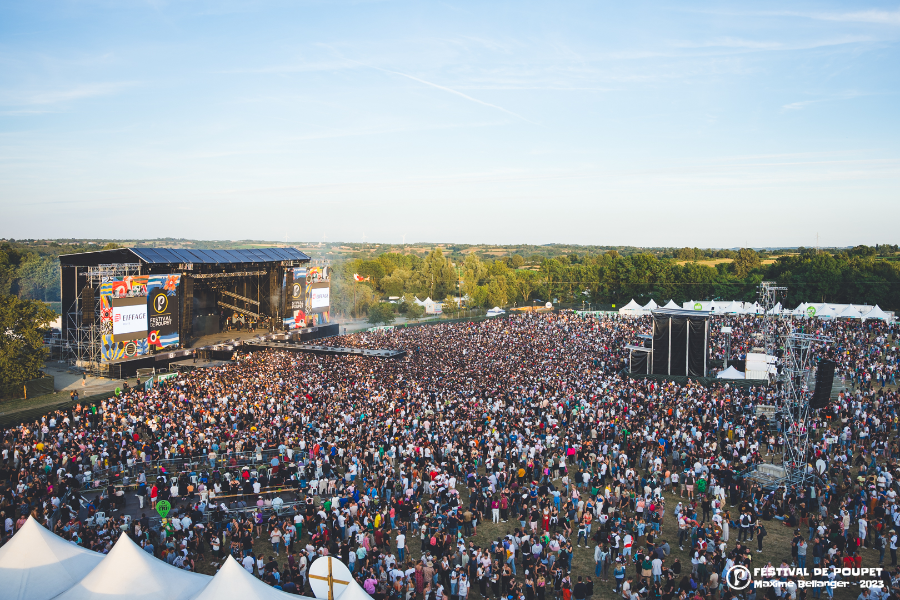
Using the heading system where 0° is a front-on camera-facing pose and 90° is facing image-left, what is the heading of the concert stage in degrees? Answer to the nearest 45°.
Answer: approximately 315°

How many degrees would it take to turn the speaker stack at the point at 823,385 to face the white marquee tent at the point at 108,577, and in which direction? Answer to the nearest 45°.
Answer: approximately 90° to its right

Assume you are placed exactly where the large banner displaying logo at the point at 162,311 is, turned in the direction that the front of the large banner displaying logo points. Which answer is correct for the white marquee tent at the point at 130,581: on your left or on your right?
on your right

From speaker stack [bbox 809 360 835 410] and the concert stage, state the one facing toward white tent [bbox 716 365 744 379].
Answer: the concert stage

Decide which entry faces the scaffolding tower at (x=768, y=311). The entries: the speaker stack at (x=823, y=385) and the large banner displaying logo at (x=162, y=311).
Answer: the large banner displaying logo

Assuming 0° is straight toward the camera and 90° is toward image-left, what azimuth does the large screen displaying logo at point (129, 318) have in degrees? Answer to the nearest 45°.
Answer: approximately 315°

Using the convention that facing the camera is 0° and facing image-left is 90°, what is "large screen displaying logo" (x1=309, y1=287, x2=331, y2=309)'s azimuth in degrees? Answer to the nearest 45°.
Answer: approximately 315°

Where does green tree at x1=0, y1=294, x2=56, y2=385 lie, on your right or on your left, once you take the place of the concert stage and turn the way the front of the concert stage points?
on your right
